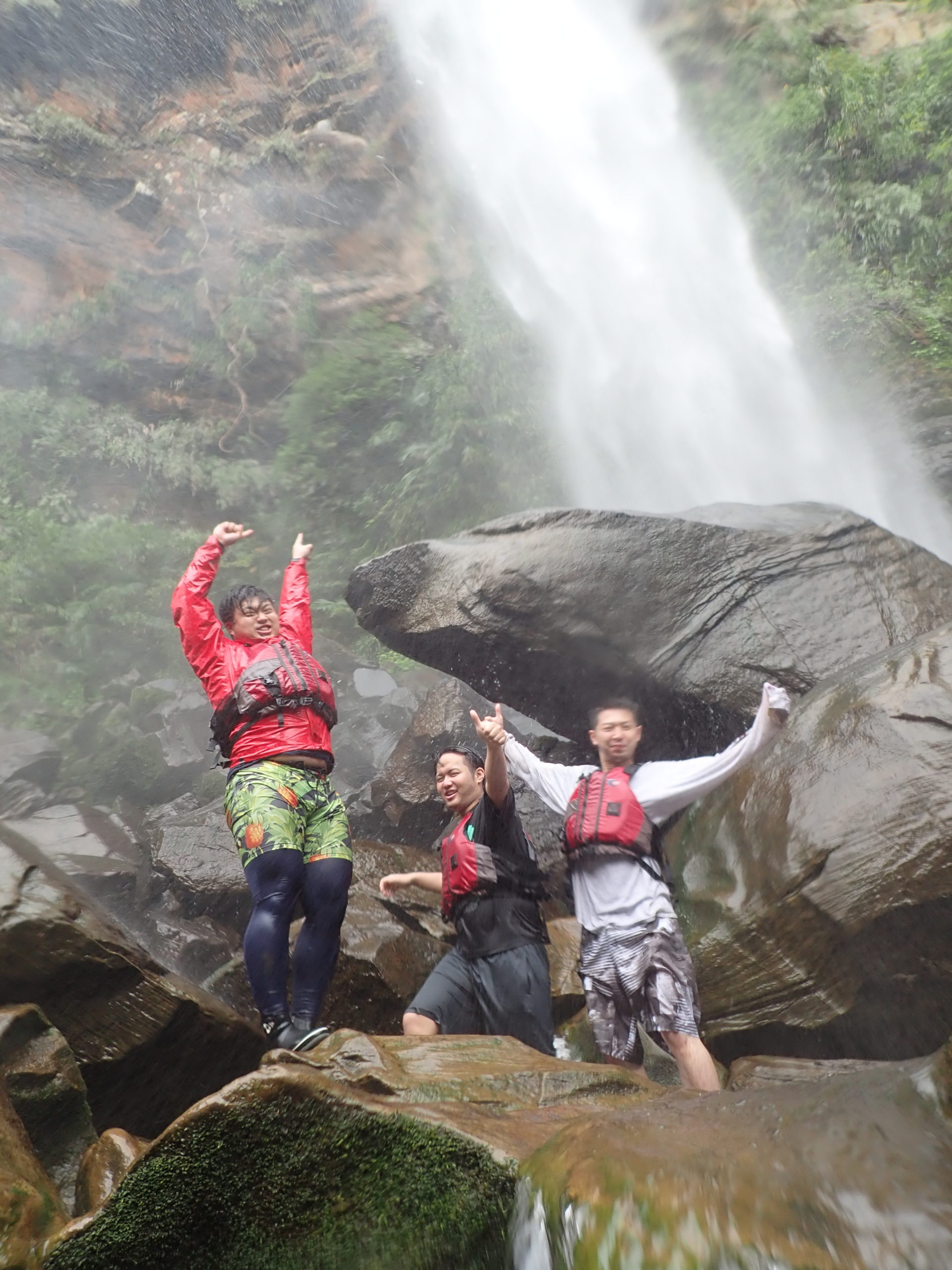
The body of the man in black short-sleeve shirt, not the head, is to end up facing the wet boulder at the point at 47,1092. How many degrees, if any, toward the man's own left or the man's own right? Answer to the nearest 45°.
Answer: approximately 45° to the man's own right

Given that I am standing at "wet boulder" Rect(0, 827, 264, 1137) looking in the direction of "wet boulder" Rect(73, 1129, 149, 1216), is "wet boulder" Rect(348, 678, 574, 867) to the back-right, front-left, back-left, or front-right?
back-left

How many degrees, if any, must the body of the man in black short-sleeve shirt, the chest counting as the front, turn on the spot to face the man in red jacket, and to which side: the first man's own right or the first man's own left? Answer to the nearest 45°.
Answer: approximately 45° to the first man's own right

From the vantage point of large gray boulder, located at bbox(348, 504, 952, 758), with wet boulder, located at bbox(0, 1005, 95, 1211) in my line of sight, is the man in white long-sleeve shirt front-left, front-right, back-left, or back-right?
front-left

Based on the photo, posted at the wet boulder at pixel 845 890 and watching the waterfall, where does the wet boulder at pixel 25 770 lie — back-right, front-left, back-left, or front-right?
front-left

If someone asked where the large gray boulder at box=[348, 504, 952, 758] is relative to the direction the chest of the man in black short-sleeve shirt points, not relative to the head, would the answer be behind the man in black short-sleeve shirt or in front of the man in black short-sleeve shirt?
behind

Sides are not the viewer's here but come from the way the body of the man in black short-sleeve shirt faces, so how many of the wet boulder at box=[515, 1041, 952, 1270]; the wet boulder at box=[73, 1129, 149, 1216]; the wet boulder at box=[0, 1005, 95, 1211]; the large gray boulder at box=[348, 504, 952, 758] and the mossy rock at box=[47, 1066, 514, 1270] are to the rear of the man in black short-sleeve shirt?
1

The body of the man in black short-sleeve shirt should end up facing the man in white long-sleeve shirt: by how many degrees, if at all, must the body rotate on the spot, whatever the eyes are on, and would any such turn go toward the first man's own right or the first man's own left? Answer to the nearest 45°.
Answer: approximately 135° to the first man's own left

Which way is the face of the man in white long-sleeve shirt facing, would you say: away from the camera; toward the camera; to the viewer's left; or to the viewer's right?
toward the camera

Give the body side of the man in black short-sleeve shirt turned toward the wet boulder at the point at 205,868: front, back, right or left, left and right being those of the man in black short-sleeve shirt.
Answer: right

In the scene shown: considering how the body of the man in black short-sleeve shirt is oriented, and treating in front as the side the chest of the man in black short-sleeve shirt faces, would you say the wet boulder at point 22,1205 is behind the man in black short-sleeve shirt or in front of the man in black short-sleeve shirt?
in front

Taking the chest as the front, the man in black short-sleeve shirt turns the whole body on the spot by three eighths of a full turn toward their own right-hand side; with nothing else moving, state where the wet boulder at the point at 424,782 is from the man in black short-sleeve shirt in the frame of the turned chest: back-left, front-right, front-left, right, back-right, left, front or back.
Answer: front

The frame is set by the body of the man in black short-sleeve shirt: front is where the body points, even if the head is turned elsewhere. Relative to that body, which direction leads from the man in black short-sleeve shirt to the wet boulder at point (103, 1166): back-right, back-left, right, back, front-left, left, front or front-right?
front

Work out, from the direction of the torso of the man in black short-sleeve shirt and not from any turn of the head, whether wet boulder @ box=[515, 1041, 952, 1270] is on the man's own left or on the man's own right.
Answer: on the man's own left

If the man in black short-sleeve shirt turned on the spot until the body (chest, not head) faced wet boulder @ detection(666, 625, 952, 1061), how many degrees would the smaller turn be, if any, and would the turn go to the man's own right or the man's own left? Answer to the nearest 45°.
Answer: approximately 135° to the man's own left

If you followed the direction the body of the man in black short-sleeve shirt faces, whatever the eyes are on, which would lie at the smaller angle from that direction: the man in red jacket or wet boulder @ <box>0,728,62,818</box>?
the man in red jacket
